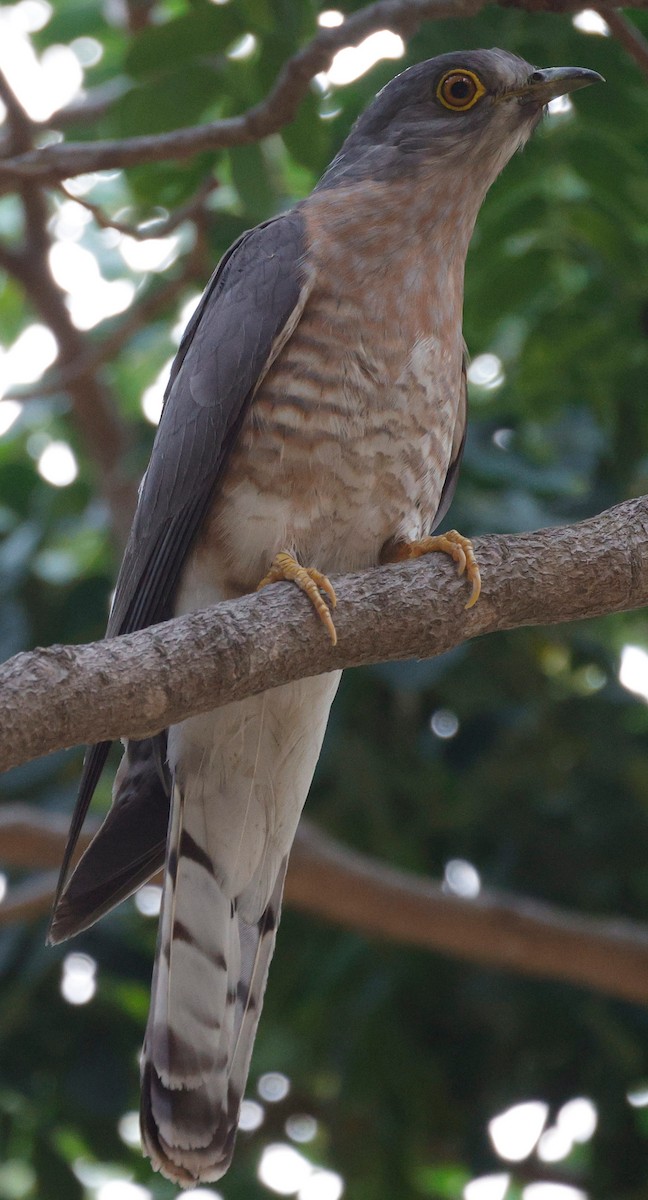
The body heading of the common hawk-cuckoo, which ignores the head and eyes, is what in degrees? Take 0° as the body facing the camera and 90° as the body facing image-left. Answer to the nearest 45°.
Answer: approximately 315°

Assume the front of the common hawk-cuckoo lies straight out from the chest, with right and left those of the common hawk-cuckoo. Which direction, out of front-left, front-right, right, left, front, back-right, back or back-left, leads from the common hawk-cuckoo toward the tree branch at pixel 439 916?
back-left
